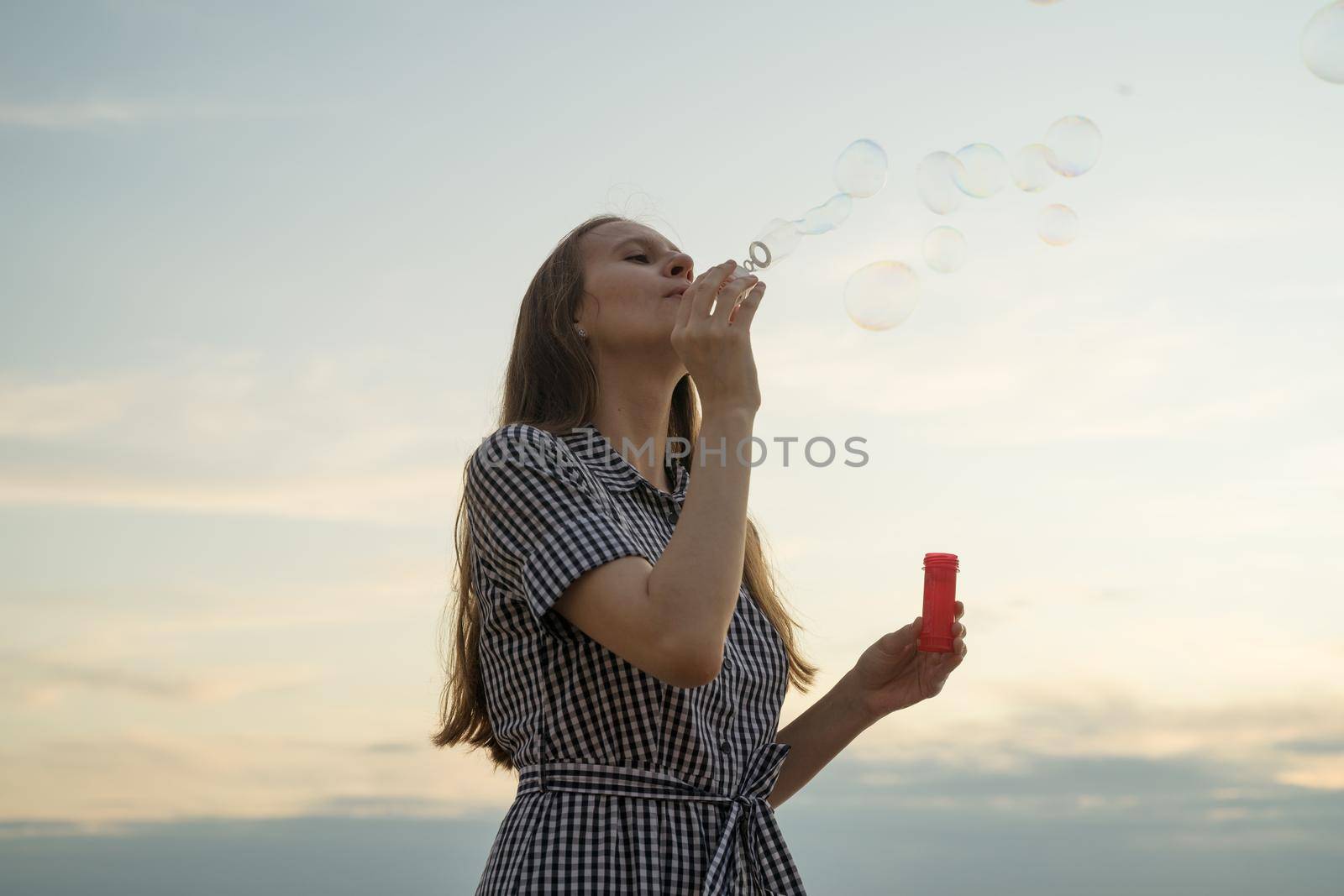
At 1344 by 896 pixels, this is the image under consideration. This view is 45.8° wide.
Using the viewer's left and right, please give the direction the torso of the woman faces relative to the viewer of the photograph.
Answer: facing the viewer and to the right of the viewer
